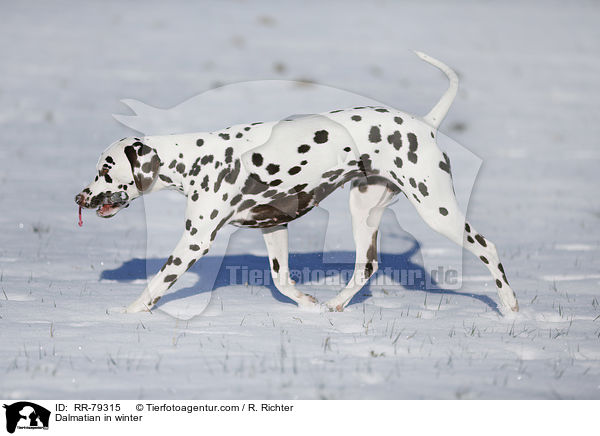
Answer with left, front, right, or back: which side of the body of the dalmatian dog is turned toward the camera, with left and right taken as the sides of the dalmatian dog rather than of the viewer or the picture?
left
